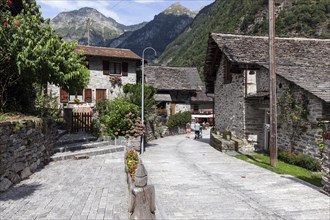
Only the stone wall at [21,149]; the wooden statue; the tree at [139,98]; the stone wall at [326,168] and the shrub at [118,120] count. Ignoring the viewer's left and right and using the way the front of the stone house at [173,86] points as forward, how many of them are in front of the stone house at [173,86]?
5

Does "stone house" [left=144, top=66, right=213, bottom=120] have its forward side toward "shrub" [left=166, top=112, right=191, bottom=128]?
yes

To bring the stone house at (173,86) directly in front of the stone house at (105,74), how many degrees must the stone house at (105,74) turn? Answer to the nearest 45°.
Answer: approximately 135° to its left

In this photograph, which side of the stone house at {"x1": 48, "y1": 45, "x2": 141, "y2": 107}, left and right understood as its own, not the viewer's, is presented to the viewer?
front

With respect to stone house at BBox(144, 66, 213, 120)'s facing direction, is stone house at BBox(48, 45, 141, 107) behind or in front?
in front

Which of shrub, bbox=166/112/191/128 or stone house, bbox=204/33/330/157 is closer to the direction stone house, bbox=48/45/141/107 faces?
the stone house

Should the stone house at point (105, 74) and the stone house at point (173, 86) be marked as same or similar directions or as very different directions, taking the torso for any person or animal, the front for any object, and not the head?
same or similar directions

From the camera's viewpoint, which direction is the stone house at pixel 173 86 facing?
toward the camera

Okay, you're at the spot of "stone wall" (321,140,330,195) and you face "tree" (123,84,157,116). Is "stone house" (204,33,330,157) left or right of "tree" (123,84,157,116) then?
right

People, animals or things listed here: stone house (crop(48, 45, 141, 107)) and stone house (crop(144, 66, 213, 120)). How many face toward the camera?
2

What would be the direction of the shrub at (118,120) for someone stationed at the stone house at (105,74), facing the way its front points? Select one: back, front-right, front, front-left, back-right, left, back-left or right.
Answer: front

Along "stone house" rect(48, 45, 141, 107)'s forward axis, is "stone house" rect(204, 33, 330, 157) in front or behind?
in front

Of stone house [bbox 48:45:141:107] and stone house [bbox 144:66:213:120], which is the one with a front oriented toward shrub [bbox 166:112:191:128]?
stone house [bbox 144:66:213:120]

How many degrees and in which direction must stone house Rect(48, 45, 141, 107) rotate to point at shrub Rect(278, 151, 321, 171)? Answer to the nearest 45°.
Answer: approximately 45° to its left

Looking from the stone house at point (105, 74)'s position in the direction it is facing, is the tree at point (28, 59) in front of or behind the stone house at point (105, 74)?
in front

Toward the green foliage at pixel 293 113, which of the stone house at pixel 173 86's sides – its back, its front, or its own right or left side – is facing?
front
